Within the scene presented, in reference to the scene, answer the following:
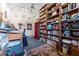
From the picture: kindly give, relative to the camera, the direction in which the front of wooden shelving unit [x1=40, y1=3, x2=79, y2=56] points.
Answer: facing the viewer and to the left of the viewer
